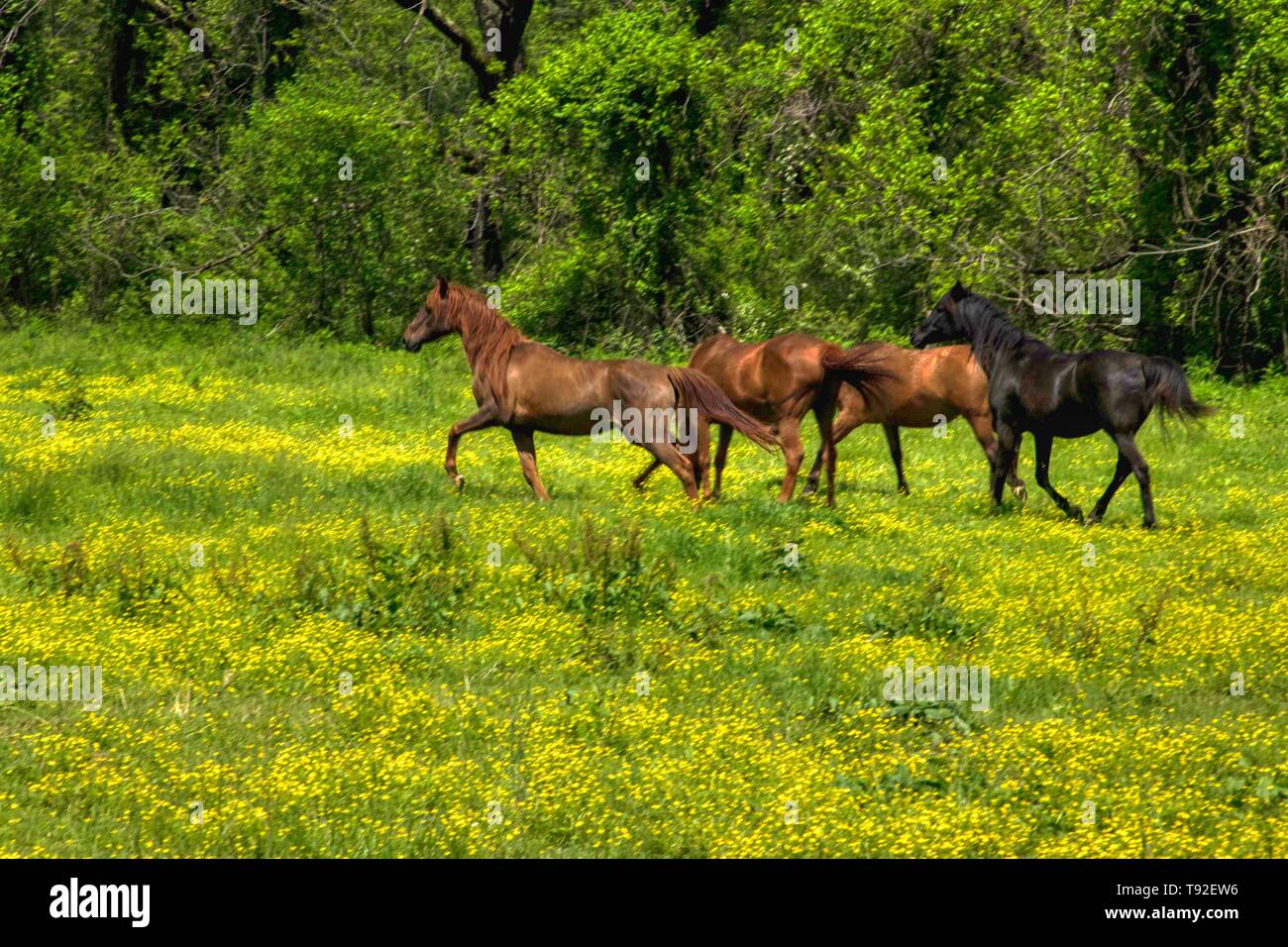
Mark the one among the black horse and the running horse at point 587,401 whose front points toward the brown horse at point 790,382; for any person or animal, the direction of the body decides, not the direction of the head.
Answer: the black horse

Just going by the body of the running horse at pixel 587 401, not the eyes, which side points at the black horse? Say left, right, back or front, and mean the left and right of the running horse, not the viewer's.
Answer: back

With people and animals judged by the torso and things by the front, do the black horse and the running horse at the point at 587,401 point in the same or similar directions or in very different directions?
same or similar directions

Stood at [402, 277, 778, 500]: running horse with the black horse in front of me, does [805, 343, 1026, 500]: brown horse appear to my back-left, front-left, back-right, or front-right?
front-left

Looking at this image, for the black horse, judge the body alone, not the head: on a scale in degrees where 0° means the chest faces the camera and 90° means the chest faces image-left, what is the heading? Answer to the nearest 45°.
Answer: approximately 90°

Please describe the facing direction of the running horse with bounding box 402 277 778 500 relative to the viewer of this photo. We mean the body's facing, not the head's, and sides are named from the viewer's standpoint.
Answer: facing to the left of the viewer

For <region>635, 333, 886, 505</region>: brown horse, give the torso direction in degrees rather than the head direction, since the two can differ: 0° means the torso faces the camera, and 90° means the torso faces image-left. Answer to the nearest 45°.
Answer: approximately 90°

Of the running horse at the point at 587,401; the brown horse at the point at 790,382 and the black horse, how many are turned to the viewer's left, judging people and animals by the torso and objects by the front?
3

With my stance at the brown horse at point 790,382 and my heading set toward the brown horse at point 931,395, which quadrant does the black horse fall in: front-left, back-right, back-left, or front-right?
front-right

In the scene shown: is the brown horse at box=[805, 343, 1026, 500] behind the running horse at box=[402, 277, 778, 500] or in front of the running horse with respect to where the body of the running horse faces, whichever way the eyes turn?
behind
